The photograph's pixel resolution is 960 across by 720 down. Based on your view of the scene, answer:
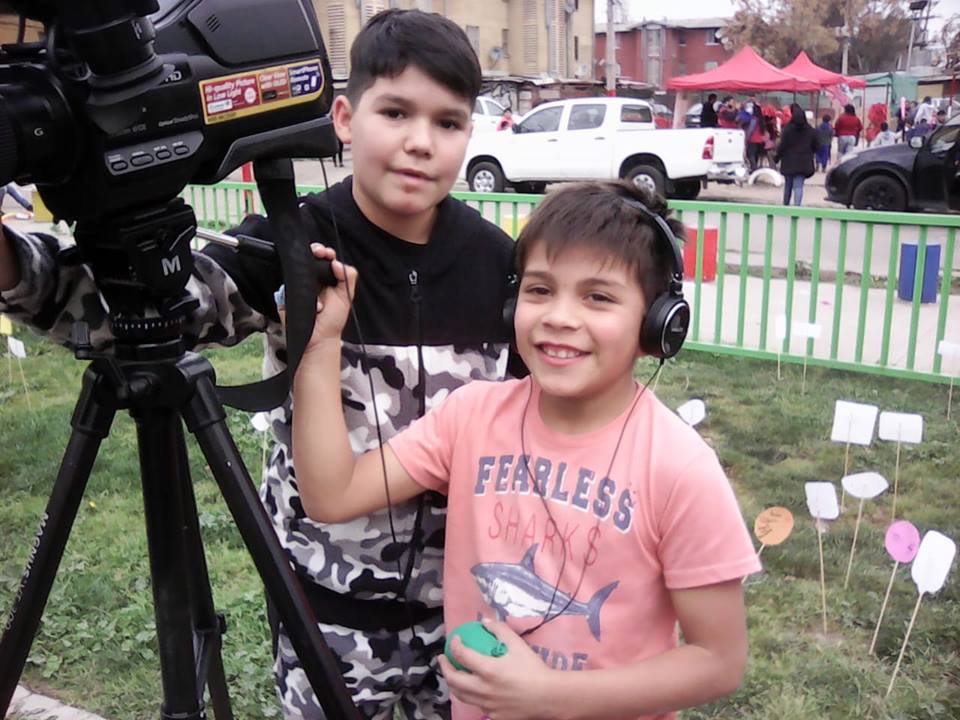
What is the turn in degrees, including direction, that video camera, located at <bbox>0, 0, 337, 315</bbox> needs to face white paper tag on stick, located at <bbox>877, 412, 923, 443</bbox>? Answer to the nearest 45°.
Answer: approximately 135° to its right

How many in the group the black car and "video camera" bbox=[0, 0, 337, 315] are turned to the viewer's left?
2

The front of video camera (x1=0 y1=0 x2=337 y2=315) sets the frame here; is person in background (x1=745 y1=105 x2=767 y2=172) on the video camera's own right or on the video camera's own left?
on the video camera's own right

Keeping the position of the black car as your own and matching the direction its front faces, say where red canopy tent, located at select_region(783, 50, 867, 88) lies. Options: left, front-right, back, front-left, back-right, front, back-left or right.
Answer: right

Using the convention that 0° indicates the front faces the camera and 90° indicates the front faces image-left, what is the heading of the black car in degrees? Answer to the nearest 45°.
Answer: approximately 90°

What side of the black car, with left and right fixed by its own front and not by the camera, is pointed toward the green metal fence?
left

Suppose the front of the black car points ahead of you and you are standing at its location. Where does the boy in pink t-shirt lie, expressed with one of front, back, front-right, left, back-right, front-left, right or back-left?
left

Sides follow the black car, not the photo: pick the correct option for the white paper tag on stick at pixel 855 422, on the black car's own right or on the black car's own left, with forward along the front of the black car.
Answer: on the black car's own left

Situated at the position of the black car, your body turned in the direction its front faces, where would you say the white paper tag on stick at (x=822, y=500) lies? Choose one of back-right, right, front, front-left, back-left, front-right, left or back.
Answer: left

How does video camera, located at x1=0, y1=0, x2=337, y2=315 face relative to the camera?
to the viewer's left

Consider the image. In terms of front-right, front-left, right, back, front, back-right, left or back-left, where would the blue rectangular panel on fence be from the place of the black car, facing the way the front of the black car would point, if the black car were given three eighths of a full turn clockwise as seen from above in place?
back-right

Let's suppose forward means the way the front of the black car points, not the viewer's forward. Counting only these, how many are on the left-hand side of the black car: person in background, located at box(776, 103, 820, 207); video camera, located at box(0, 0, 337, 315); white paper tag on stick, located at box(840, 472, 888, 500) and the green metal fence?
3

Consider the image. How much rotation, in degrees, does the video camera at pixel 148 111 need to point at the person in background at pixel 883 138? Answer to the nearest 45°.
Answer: approximately 135° to its right
